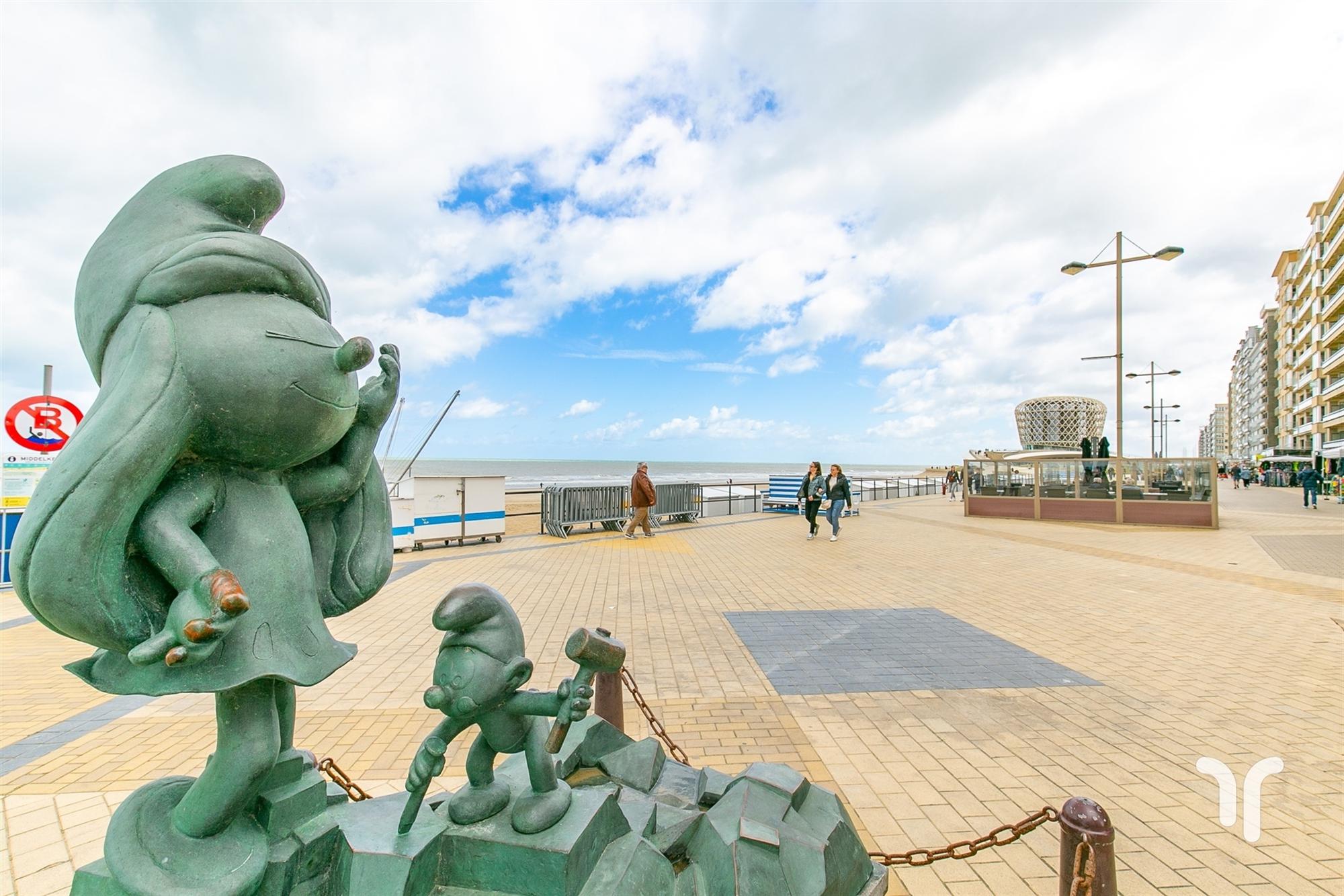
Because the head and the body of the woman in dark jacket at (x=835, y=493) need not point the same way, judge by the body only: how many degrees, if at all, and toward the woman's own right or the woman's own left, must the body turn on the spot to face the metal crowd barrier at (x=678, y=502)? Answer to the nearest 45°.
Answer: approximately 90° to the woman's own right

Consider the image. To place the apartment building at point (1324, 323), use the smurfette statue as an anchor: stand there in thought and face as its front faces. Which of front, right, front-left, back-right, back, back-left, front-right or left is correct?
front-left

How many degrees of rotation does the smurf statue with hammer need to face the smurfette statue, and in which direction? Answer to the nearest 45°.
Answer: approximately 45° to its right

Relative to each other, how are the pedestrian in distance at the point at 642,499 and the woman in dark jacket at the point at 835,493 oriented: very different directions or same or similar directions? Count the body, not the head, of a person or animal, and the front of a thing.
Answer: very different directions

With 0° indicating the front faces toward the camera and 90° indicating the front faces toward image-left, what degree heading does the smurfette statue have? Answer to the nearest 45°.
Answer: approximately 315°

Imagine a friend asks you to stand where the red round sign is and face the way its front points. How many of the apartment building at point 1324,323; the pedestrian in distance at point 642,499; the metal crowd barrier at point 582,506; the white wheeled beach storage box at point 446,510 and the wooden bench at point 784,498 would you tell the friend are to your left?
5

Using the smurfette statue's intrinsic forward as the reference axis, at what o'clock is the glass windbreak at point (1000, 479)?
The glass windbreak is roughly at 10 o'clock from the smurfette statue.

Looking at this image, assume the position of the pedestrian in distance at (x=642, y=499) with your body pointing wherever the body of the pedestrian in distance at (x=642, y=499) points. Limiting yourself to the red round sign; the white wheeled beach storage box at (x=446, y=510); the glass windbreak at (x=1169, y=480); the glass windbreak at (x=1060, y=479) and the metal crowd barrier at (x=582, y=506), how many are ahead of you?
2

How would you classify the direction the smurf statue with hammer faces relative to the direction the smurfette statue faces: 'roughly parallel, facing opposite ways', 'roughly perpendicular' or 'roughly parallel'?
roughly perpendicular

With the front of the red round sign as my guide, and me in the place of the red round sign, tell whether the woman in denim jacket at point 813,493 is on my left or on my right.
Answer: on my left

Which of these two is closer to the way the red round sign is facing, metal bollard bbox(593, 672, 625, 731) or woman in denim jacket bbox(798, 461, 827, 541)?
the metal bollard

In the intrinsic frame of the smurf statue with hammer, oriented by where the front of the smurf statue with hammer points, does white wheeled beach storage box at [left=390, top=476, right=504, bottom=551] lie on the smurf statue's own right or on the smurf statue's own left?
on the smurf statue's own right

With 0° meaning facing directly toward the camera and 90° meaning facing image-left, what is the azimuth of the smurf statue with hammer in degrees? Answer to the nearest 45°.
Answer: approximately 45°
